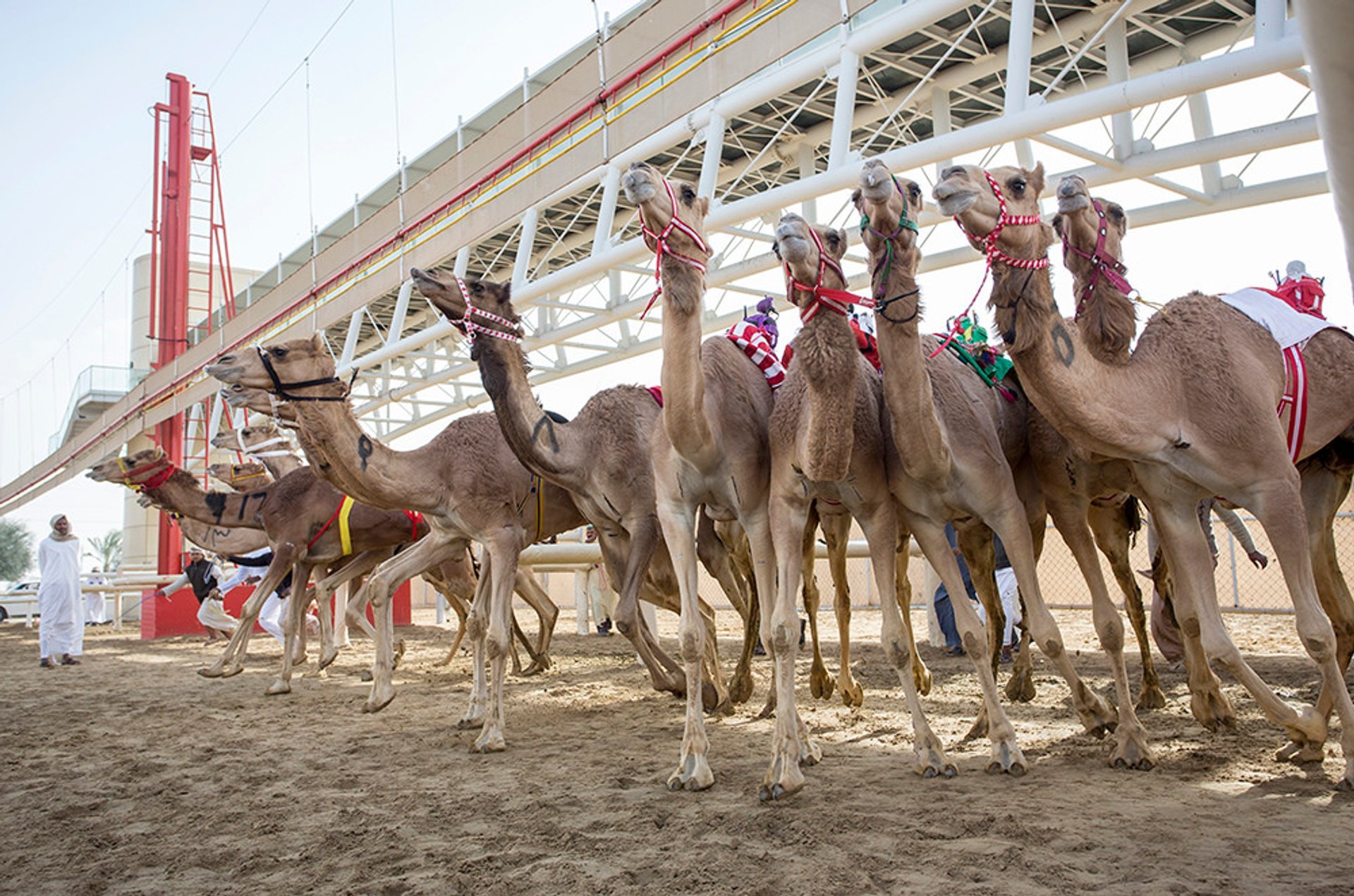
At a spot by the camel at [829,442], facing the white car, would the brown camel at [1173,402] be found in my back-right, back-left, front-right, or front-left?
back-right

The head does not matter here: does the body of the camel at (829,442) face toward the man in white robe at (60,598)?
no

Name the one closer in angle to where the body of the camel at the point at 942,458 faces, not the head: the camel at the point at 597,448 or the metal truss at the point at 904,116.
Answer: the camel

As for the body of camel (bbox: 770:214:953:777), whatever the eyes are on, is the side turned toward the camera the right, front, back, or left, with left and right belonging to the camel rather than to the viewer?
front

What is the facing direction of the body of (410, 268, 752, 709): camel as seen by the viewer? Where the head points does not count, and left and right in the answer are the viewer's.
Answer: facing the viewer and to the left of the viewer

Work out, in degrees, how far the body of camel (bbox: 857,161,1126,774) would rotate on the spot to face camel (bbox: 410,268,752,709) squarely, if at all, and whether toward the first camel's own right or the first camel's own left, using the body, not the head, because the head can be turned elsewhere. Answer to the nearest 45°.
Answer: approximately 90° to the first camel's own right

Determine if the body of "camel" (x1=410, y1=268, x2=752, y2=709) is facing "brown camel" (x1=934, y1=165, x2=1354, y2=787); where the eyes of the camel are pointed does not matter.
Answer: no

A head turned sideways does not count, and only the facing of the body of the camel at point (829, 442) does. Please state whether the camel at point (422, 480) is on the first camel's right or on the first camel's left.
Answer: on the first camel's right

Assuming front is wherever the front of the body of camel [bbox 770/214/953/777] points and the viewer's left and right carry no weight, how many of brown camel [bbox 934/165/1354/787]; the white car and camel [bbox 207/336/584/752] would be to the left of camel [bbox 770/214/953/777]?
1

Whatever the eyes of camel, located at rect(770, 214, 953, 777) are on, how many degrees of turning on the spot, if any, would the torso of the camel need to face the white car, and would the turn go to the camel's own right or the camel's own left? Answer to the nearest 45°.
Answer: approximately 135° to the camel's own right

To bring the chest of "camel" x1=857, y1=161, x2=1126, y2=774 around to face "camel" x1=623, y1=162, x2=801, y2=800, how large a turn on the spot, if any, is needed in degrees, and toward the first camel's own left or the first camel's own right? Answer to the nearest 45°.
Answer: approximately 45° to the first camel's own right

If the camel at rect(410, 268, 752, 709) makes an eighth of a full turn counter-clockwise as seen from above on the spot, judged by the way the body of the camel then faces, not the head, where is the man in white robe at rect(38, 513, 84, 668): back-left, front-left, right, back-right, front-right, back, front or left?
back-right

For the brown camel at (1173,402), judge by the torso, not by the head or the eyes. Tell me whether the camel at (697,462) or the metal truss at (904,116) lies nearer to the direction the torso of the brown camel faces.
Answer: the camel

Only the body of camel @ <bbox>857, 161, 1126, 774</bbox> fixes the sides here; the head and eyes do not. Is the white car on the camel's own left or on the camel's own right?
on the camel's own right

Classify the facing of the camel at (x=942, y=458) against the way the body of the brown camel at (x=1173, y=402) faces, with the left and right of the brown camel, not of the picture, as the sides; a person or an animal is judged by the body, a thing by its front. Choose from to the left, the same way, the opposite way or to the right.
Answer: the same way

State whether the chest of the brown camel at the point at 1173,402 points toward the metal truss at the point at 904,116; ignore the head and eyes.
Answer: no

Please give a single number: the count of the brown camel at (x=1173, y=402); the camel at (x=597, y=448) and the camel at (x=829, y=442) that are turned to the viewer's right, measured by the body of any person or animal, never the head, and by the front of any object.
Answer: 0
